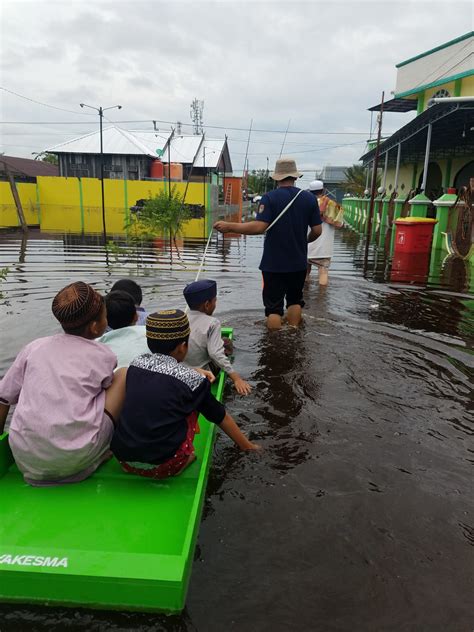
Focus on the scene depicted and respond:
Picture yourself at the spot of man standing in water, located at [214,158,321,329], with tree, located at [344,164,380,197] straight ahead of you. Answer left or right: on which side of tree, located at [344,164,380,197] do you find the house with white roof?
left

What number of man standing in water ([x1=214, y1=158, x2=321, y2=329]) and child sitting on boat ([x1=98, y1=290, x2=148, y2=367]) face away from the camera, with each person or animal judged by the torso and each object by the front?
2

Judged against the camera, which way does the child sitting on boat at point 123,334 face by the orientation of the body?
away from the camera

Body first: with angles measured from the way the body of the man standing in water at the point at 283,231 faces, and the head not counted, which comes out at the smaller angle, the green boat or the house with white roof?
the house with white roof

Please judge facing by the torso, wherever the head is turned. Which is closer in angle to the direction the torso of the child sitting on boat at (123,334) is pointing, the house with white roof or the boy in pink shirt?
the house with white roof

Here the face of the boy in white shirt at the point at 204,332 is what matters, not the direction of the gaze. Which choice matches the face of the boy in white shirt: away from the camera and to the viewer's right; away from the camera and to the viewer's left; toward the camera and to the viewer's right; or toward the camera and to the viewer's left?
away from the camera and to the viewer's right

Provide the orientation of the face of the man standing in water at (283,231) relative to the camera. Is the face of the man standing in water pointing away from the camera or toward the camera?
away from the camera

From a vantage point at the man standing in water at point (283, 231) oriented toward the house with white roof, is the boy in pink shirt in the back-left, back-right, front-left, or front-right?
back-left

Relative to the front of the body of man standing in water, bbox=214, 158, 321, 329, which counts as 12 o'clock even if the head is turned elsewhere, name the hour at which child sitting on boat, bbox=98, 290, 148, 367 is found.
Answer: The child sitting on boat is roughly at 7 o'clock from the man standing in water.

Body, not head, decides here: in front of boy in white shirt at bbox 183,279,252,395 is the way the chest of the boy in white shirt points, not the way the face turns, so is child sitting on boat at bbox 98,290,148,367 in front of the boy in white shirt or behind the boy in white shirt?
behind

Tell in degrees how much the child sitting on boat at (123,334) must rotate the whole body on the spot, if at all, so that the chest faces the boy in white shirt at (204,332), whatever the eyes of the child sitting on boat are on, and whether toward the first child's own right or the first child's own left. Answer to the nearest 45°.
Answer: approximately 45° to the first child's own right

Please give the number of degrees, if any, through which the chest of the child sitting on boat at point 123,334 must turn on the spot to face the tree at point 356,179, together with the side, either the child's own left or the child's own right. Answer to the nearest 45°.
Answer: approximately 45° to the child's own right

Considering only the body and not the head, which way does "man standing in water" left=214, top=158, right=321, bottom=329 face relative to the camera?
away from the camera

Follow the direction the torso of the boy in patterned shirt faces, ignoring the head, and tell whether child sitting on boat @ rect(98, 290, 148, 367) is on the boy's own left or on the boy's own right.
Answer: on the boy's own left
